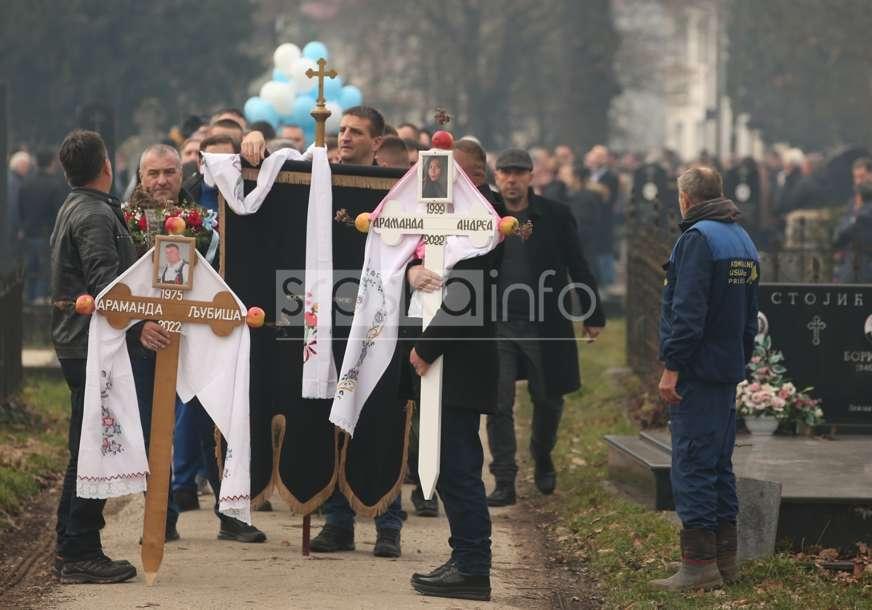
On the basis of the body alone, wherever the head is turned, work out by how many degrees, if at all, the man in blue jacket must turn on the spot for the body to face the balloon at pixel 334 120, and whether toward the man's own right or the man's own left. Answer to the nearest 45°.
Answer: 0° — they already face it

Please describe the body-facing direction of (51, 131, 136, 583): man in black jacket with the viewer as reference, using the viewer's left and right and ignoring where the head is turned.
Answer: facing to the right of the viewer

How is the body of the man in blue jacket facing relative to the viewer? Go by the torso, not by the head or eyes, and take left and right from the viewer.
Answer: facing away from the viewer and to the left of the viewer

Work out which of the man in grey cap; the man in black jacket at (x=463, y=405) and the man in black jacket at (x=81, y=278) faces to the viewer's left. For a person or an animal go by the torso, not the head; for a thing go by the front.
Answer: the man in black jacket at (x=463, y=405)

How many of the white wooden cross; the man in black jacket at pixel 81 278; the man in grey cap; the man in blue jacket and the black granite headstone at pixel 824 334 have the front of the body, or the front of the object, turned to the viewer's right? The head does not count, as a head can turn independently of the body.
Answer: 1

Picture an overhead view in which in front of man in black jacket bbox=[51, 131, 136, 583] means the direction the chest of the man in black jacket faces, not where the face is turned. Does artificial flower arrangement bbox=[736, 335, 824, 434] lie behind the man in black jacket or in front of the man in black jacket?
in front

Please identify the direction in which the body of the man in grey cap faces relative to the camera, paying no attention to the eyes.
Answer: toward the camera

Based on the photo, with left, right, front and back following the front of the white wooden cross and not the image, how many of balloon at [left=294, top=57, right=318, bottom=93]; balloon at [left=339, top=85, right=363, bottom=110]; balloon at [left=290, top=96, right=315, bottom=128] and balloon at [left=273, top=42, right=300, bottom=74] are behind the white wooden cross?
4

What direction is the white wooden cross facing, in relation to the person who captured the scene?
facing the viewer

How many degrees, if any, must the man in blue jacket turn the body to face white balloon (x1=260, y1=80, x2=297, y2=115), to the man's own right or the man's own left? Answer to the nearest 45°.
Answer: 0° — they already face it

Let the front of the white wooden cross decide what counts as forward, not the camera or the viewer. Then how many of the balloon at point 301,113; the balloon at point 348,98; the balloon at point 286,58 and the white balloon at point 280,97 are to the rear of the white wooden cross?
4

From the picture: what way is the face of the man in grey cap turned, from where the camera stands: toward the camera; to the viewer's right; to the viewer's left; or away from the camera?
toward the camera

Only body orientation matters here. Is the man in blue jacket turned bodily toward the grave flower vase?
no
